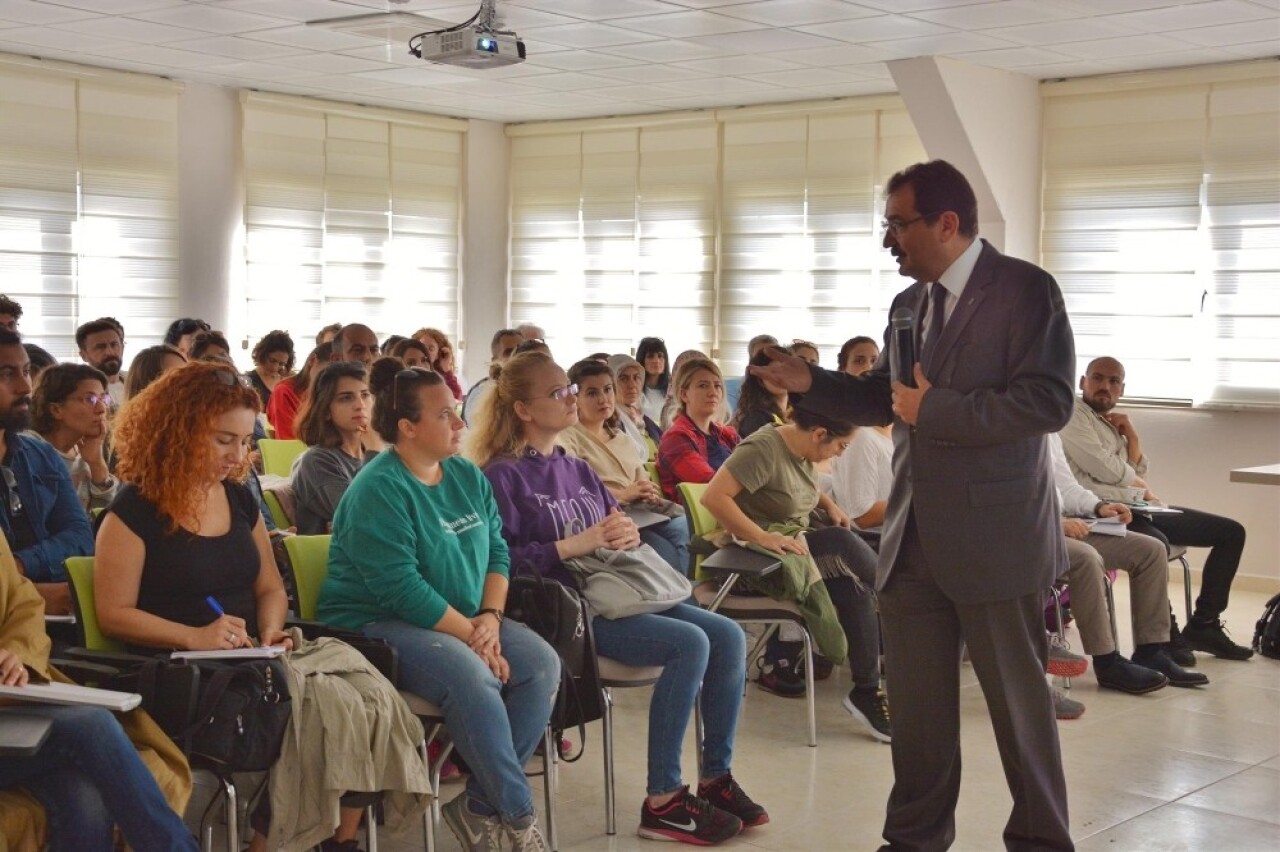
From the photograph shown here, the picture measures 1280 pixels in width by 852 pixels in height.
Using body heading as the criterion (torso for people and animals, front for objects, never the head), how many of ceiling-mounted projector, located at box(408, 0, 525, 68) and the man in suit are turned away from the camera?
0

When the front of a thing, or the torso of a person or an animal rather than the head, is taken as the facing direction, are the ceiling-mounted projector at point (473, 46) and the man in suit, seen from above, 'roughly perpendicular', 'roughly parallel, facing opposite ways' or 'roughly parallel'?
roughly perpendicular

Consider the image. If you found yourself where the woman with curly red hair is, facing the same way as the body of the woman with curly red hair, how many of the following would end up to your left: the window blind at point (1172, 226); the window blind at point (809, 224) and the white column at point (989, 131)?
3

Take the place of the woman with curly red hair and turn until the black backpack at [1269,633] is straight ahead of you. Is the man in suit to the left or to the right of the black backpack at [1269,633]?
right

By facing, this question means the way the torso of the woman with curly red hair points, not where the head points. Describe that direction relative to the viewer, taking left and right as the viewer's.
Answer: facing the viewer and to the right of the viewer

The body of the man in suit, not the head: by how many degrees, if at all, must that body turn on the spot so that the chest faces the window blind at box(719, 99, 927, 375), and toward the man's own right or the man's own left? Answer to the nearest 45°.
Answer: approximately 135° to the man's own right

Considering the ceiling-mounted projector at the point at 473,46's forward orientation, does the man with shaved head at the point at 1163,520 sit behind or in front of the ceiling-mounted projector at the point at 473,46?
in front

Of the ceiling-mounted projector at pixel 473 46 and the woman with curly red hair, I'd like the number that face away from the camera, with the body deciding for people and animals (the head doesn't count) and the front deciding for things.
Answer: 0

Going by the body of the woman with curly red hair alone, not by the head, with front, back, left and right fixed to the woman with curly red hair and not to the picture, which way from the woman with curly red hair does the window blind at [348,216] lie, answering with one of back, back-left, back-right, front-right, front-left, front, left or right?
back-left

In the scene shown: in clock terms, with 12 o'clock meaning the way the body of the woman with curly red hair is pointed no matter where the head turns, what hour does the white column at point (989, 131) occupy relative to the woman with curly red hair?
The white column is roughly at 9 o'clock from the woman with curly red hair.

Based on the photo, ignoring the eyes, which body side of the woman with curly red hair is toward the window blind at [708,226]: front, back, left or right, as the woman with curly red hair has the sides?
left

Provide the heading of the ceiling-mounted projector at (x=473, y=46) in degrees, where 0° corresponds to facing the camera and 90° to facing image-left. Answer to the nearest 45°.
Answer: approximately 315°

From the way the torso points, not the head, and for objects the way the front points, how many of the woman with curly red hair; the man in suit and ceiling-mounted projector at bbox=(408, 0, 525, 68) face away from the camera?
0

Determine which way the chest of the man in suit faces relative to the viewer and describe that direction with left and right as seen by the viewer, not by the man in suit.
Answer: facing the viewer and to the left of the viewer

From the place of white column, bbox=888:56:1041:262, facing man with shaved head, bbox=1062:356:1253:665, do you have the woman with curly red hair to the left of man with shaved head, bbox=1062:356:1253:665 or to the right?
right

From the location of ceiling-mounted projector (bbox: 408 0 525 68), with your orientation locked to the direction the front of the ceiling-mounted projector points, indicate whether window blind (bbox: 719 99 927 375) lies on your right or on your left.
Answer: on your left

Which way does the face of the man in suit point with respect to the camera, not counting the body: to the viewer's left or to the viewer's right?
to the viewer's left

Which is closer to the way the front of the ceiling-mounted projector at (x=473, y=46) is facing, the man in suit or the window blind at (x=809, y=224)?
the man in suit

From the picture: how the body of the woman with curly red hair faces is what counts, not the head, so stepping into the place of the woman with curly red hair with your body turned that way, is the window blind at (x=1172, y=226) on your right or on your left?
on your left
